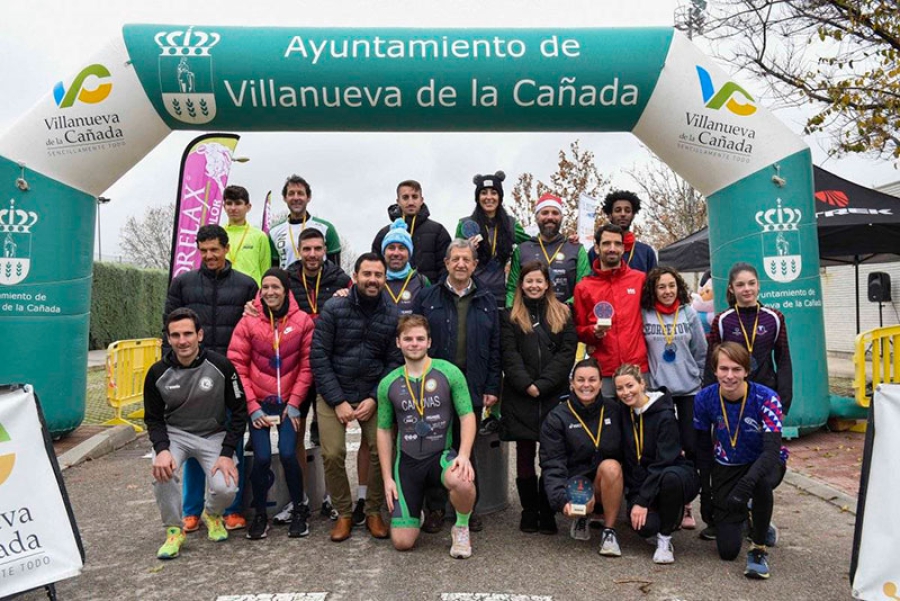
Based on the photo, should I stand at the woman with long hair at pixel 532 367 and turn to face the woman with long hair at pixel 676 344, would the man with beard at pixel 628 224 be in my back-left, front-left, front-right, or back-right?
front-left

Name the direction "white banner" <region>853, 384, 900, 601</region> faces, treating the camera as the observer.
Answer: facing the viewer

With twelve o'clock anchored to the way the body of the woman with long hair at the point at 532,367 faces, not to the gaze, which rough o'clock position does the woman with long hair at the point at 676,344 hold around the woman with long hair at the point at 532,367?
the woman with long hair at the point at 676,344 is roughly at 9 o'clock from the woman with long hair at the point at 532,367.

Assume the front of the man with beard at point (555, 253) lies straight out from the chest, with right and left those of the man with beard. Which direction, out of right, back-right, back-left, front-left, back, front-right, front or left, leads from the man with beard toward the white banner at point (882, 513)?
front-left

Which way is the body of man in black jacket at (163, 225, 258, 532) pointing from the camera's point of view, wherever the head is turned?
toward the camera

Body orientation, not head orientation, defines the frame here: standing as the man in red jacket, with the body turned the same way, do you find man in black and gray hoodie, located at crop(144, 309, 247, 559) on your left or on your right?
on your right

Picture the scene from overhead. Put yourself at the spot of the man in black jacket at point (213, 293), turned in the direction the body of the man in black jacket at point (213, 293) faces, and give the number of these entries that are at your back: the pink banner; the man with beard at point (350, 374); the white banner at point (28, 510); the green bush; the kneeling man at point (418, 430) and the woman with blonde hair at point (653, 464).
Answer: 2

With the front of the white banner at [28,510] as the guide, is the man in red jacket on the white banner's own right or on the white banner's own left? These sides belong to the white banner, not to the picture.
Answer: on the white banner's own left

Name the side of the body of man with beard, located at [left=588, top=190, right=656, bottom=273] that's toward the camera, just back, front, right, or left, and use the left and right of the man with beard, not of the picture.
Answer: front

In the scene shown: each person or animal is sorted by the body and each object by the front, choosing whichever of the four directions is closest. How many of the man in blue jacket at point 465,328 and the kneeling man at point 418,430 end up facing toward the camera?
2

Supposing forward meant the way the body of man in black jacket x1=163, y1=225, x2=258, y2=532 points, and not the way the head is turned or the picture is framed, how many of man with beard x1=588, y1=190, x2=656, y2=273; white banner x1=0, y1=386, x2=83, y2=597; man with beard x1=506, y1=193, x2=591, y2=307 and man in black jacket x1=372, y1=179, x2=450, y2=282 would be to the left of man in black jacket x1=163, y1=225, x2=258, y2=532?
3

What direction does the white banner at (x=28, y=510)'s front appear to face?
toward the camera
